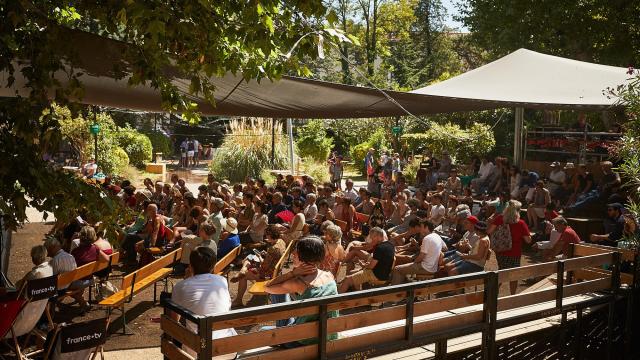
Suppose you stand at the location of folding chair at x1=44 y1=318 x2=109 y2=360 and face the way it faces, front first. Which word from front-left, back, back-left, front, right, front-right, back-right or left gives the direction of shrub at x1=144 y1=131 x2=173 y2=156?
front-right

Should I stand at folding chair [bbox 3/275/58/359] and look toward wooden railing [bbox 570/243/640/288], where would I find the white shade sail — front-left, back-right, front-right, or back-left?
front-left

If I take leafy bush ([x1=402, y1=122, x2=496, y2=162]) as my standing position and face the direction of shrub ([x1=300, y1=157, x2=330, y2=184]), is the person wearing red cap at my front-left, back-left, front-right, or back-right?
front-left

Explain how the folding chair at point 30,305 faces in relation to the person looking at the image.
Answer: facing away from the viewer and to the left of the viewer

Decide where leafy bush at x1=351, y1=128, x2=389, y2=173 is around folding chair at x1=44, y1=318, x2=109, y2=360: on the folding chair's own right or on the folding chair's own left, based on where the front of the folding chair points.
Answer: on the folding chair's own right

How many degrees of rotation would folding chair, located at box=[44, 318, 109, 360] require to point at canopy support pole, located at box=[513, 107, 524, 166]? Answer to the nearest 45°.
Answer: approximately 90° to its right
